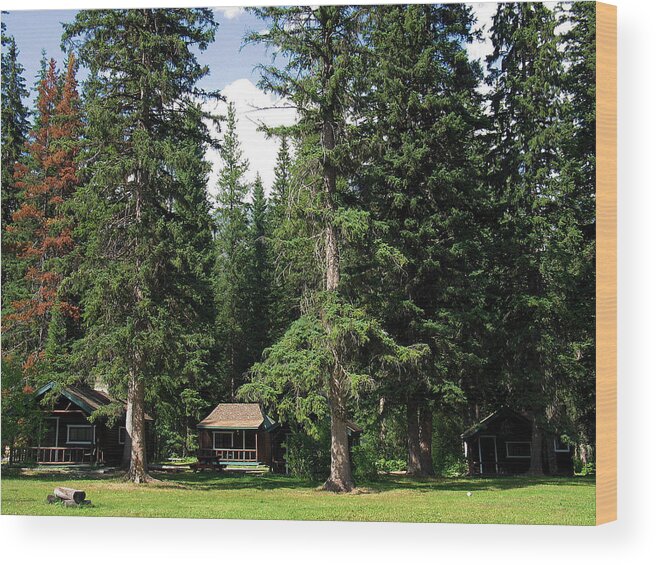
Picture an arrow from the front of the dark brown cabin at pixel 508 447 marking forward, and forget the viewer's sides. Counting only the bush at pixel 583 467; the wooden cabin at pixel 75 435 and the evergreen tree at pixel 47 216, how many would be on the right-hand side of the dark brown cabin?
2

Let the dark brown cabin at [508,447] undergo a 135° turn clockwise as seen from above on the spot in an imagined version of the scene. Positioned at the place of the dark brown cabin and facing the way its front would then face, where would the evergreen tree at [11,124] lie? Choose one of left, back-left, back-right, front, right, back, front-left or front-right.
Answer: front-left

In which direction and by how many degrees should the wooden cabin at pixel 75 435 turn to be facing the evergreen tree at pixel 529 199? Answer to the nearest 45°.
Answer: approximately 90° to its left

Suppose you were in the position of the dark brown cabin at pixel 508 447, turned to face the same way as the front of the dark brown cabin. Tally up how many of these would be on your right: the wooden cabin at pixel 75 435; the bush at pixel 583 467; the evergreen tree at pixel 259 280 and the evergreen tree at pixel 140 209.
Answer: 3

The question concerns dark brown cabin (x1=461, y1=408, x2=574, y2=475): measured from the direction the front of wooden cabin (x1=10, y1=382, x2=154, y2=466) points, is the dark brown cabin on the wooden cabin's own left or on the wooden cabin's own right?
on the wooden cabin's own left

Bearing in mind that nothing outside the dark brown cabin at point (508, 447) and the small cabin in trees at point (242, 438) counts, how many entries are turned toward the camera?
2

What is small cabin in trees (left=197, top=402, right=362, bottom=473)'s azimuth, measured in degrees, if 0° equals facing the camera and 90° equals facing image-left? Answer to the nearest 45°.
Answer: approximately 0°

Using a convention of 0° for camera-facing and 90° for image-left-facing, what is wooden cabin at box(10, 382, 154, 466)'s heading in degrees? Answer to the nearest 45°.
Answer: approximately 45°

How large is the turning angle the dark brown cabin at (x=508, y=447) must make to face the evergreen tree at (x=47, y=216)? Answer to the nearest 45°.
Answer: approximately 90° to its right
